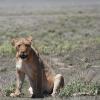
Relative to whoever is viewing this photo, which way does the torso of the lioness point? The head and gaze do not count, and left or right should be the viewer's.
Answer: facing the viewer and to the left of the viewer
